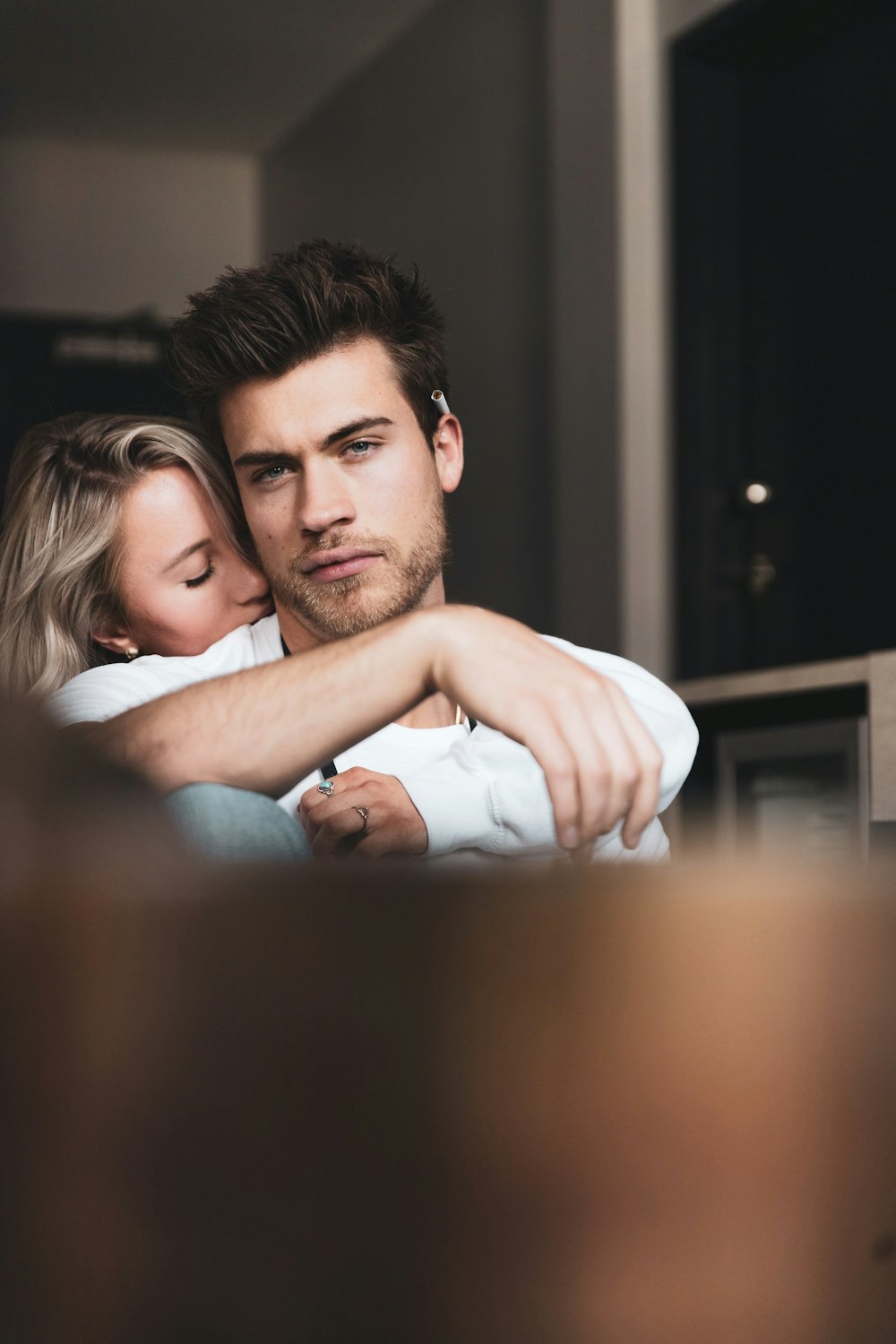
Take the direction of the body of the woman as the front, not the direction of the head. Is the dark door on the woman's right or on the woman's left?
on the woman's left

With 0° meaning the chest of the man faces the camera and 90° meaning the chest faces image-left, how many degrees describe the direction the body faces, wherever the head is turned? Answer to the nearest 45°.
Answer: approximately 0°

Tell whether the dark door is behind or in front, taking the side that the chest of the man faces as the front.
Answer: behind
